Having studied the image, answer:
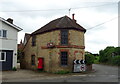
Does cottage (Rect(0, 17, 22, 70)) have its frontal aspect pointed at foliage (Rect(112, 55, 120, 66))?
no

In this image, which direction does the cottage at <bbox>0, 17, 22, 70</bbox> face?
toward the camera
